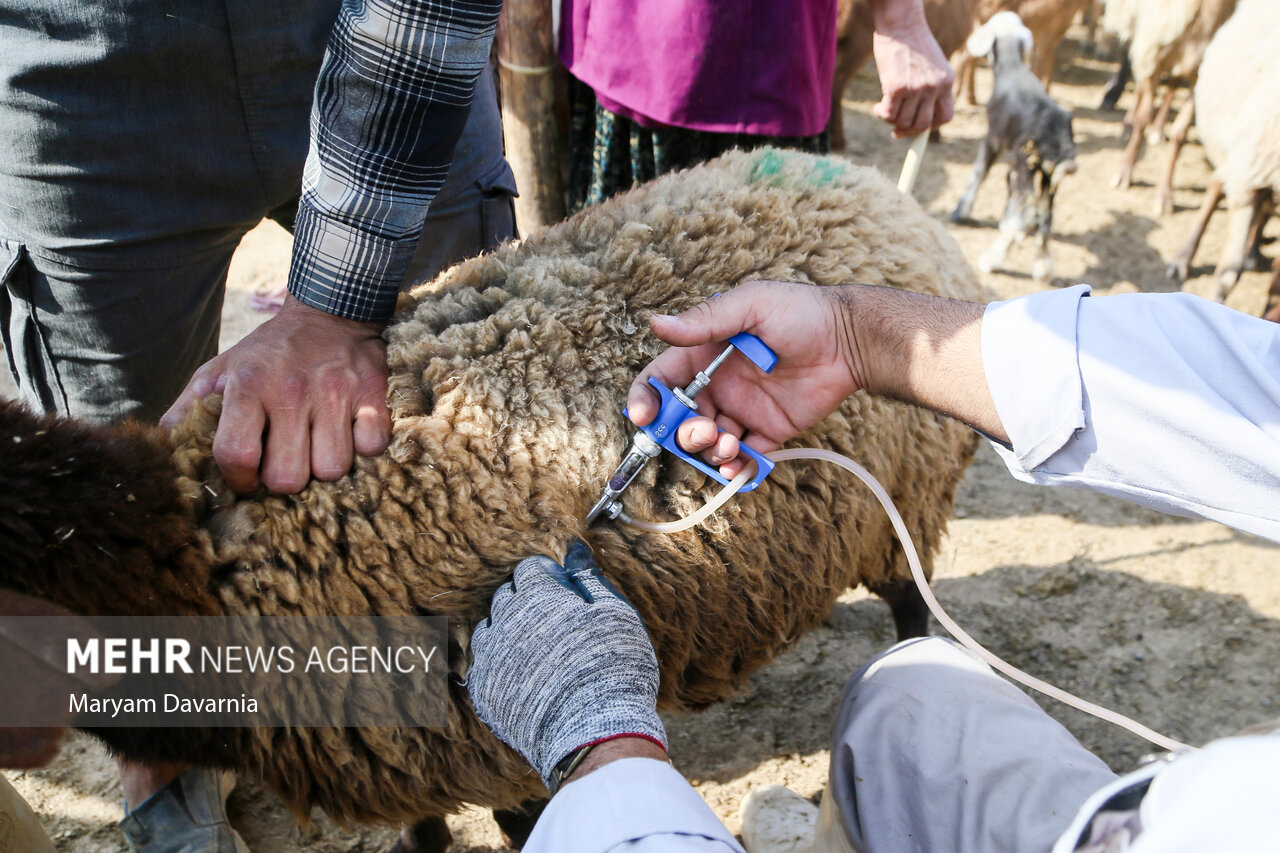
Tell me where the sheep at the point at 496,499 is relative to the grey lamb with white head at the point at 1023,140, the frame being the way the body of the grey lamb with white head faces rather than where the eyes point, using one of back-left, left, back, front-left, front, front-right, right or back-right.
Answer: back-left

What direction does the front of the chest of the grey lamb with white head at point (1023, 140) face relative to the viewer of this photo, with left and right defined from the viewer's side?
facing away from the viewer and to the left of the viewer

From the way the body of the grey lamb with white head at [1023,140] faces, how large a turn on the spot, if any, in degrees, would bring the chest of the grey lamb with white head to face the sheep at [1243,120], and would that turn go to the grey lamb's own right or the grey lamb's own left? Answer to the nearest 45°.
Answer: approximately 135° to the grey lamb's own right

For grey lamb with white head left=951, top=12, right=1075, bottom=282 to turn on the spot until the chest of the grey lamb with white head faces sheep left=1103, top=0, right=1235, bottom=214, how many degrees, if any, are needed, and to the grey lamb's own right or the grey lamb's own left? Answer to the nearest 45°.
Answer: approximately 45° to the grey lamb's own right

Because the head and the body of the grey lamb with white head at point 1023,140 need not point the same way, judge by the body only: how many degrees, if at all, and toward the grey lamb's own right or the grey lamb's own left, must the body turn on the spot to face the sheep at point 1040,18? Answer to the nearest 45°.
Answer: approximately 45° to the grey lamb's own right
